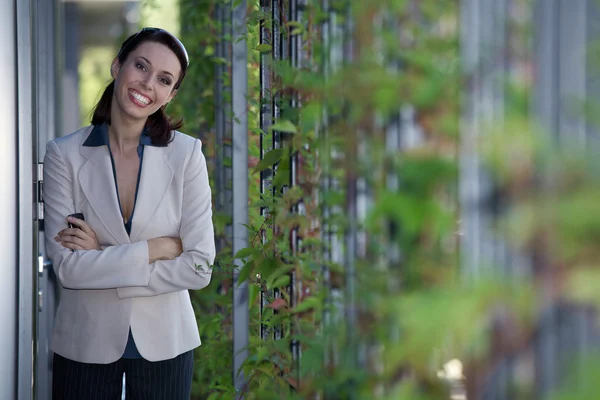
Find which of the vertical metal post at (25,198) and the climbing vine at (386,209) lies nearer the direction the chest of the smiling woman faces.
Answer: the climbing vine

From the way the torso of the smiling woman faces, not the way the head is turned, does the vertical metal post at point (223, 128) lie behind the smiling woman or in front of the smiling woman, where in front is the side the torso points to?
behind

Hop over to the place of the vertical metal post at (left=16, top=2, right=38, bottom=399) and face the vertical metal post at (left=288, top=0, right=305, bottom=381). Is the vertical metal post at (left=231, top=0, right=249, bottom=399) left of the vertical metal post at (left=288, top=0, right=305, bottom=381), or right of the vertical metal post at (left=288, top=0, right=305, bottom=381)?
left

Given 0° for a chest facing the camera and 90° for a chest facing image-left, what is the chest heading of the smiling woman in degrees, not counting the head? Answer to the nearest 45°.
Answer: approximately 0°
